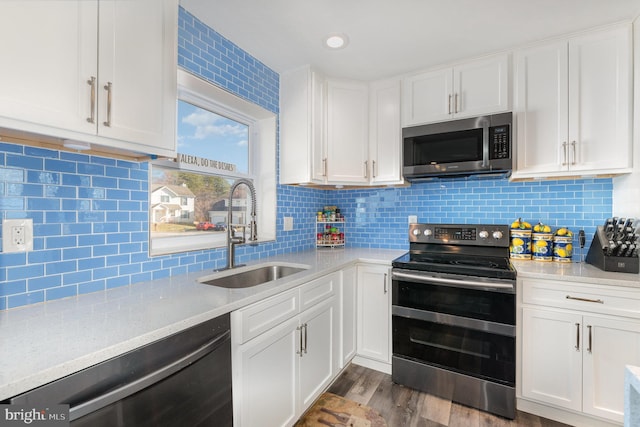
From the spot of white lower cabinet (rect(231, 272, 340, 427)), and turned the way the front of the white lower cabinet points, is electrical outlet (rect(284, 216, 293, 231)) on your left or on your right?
on your left

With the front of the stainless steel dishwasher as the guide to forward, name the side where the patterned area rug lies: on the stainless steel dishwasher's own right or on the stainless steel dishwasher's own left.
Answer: on the stainless steel dishwasher's own left

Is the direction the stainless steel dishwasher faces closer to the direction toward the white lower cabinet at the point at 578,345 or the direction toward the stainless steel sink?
the white lower cabinet

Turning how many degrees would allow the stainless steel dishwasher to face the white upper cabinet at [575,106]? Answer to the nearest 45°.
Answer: approximately 45° to its left

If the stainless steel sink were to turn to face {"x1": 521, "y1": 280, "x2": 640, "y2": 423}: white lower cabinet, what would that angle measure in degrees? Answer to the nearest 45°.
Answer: approximately 45° to its left

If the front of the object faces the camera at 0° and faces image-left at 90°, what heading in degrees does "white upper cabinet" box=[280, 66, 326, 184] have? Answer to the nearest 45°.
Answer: approximately 315°

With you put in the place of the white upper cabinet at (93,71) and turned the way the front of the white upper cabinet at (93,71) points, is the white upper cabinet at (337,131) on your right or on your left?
on your left

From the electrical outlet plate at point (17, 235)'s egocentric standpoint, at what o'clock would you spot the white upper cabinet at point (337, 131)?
The white upper cabinet is roughly at 9 o'clock from the electrical outlet plate.

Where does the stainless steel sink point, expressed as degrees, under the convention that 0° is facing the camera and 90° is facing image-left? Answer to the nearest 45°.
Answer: approximately 315°
